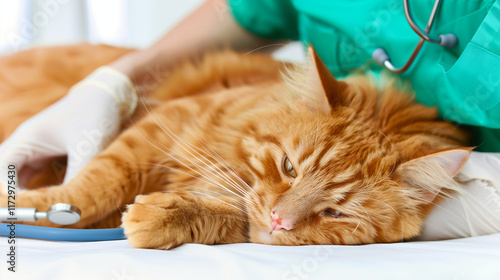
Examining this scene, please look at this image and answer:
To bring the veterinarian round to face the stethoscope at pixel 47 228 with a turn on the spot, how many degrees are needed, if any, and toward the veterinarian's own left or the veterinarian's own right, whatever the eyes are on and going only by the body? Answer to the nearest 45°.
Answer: approximately 45° to the veterinarian's own right

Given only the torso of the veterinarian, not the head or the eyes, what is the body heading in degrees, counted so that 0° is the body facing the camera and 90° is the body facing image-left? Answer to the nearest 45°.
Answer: approximately 0°
